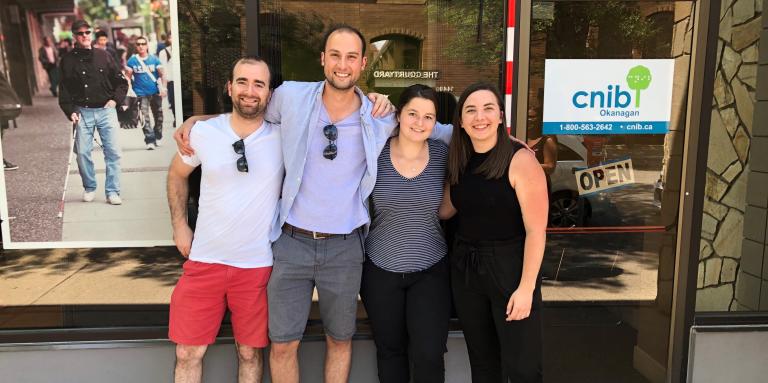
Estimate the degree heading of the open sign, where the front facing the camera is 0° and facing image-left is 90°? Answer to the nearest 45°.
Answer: approximately 0°

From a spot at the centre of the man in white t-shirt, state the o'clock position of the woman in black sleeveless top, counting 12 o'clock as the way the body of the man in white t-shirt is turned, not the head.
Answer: The woman in black sleeveless top is roughly at 10 o'clock from the man in white t-shirt.

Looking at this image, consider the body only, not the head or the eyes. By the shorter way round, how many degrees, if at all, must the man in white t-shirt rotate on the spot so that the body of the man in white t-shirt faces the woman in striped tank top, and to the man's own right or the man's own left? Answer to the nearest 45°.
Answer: approximately 90° to the man's own left

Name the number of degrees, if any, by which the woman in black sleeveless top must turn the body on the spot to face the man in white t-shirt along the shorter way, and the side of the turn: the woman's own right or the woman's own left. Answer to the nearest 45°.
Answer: approximately 45° to the woman's own right

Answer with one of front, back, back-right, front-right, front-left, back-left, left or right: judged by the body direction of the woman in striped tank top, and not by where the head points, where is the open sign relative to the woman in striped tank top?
back-left

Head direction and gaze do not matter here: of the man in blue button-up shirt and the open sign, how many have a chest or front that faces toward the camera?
2

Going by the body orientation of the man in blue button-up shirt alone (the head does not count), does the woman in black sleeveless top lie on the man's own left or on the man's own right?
on the man's own left

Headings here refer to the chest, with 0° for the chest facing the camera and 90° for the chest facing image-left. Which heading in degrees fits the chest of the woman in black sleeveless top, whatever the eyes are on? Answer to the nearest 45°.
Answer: approximately 45°

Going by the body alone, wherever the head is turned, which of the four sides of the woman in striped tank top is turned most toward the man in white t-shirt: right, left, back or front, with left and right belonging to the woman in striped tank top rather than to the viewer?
right
